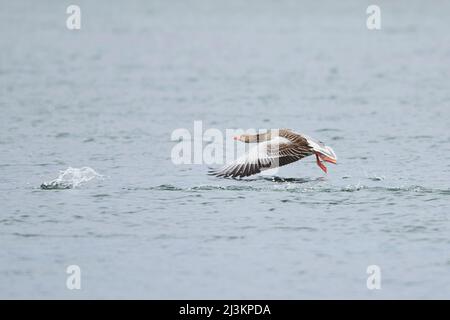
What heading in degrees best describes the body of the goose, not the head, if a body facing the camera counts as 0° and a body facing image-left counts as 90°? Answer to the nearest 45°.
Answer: approximately 90°

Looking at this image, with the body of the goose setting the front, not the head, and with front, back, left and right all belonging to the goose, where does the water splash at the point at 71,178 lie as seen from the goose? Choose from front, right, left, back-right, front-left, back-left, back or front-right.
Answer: front
